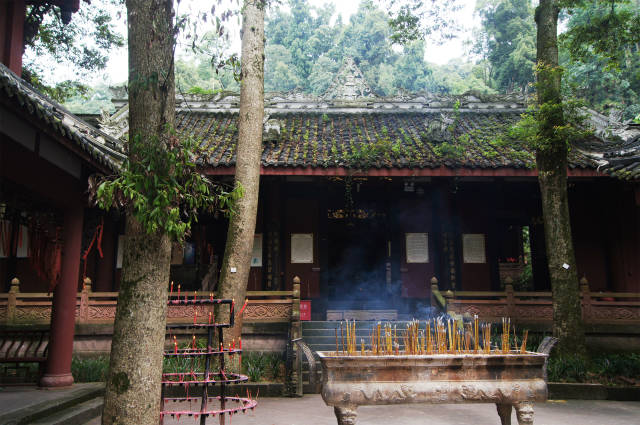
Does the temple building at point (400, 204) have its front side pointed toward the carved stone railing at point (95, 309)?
no

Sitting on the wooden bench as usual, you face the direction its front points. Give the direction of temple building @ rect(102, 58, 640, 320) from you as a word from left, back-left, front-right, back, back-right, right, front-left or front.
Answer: left

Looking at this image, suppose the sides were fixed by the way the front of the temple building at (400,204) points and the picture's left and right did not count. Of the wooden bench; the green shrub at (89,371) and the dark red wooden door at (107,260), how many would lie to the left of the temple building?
0

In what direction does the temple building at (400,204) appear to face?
toward the camera

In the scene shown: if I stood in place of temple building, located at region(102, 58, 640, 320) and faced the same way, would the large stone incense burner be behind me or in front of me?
in front

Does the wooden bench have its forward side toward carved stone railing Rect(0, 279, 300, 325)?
no

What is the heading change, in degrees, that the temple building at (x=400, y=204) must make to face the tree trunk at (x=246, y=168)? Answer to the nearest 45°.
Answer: approximately 45° to its right

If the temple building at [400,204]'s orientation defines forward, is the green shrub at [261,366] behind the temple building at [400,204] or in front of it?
in front

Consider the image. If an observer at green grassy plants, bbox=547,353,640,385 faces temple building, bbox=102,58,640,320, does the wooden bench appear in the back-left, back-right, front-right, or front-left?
front-left
